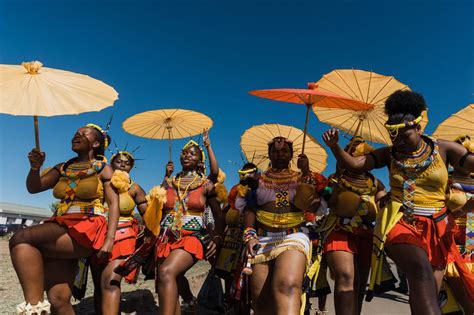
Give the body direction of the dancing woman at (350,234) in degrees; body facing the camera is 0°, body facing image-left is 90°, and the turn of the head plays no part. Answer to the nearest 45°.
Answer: approximately 0°

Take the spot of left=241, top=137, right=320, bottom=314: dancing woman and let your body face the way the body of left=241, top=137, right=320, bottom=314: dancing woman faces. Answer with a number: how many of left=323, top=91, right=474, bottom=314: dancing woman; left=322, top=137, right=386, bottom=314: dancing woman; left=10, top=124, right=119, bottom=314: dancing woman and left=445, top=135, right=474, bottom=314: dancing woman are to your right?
1

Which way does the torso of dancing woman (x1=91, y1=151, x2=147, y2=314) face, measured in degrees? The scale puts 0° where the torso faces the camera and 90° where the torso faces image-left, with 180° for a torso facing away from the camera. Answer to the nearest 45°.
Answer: approximately 45°

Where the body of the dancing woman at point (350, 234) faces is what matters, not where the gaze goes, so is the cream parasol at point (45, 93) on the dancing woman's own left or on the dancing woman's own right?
on the dancing woman's own right

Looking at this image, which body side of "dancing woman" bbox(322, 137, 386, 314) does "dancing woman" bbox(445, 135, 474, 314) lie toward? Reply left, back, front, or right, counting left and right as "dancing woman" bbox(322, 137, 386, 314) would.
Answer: left

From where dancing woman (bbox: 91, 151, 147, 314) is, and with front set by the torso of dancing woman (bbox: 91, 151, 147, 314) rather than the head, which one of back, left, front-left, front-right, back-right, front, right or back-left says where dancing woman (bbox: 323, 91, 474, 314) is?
left

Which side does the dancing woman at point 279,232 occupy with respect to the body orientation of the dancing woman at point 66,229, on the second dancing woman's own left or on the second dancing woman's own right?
on the second dancing woman's own left

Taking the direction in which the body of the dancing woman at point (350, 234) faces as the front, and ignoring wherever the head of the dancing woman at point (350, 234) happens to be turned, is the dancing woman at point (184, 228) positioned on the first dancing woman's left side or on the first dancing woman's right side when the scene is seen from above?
on the first dancing woman's right side

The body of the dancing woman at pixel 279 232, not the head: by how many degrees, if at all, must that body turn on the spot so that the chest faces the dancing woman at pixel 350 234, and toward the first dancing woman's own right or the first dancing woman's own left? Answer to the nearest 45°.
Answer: approximately 135° to the first dancing woman's own left
